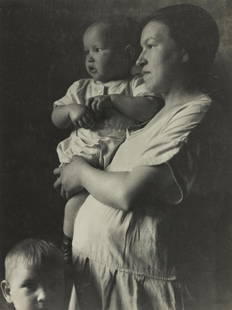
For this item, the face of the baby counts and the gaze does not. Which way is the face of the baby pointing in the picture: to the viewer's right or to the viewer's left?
to the viewer's left

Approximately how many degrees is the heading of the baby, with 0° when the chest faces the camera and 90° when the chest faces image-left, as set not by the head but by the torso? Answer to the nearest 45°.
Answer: approximately 45°
